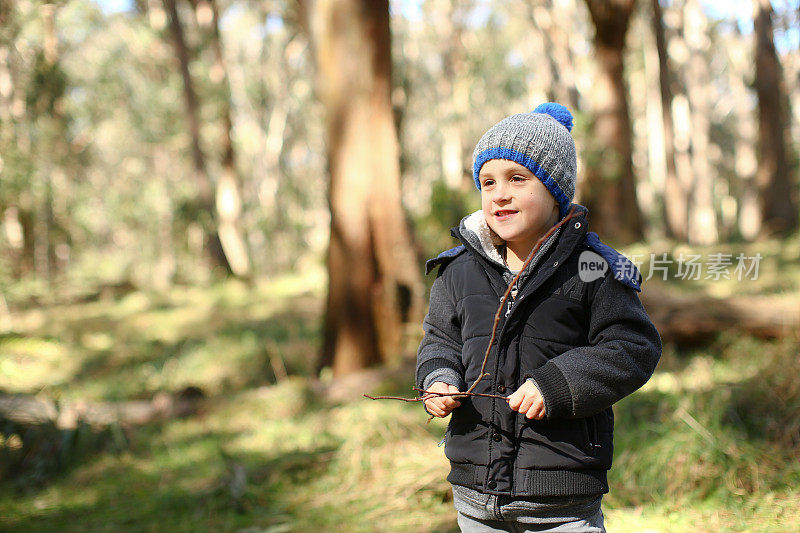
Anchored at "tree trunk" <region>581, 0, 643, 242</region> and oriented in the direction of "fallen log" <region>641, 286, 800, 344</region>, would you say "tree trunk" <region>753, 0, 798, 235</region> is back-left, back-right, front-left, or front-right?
back-left

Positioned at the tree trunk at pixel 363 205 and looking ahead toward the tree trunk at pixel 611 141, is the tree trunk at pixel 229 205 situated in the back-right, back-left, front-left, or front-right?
front-left

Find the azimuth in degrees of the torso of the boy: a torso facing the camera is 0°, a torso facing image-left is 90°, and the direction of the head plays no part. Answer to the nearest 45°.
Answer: approximately 45°

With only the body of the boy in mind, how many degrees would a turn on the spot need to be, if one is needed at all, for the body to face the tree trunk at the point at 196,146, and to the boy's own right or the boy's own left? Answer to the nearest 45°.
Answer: approximately 90° to the boy's own right

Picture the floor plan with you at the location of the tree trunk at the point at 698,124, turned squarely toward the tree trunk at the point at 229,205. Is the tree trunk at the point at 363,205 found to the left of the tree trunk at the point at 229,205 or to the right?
left

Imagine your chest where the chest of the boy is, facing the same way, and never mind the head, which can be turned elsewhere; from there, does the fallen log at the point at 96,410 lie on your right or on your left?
on your right

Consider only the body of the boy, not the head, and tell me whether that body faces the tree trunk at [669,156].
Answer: no

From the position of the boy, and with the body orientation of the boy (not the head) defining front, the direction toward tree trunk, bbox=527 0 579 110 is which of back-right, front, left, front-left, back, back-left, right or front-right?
back-right

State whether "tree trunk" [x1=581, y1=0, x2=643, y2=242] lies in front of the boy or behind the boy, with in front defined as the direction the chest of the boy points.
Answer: behind

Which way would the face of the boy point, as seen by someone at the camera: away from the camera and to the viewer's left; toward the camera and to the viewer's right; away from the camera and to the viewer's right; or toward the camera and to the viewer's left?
toward the camera and to the viewer's left
